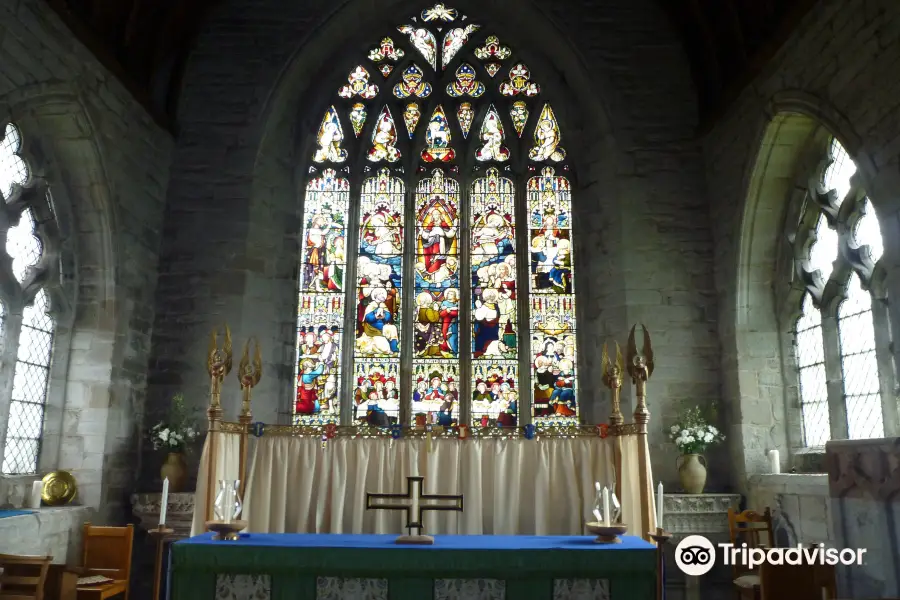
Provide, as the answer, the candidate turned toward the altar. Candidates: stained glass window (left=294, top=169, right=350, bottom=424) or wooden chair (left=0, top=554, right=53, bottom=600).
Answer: the stained glass window

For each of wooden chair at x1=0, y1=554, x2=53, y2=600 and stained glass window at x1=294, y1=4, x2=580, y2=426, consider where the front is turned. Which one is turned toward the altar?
the stained glass window

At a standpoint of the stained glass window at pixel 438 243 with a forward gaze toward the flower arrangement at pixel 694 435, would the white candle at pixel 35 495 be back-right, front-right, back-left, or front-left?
back-right

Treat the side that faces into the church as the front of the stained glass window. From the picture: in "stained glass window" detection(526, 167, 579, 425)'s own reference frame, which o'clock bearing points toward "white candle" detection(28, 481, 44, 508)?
The white candle is roughly at 2 o'clock from the stained glass window.

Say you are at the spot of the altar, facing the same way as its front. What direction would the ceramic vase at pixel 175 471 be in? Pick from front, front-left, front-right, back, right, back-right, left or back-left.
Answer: back-right

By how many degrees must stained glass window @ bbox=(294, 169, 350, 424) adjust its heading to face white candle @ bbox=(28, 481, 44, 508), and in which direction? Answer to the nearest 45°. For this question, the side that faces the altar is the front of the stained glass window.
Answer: approximately 45° to its right

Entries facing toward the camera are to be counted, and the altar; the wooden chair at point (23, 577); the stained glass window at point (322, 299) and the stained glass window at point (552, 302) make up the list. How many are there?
3
